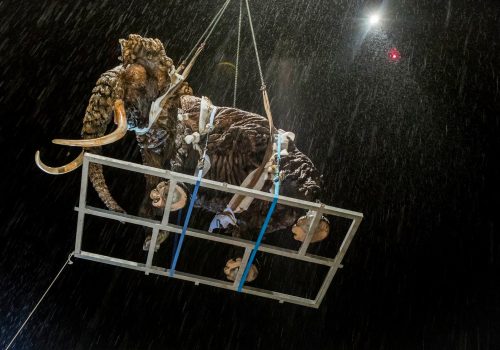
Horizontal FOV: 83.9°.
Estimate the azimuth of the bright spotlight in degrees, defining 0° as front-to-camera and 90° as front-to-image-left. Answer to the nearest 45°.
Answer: approximately 0°

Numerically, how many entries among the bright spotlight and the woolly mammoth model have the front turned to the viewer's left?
1

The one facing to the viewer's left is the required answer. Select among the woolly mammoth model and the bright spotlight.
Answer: the woolly mammoth model

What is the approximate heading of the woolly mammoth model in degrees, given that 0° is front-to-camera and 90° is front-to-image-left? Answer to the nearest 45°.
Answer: approximately 90°
